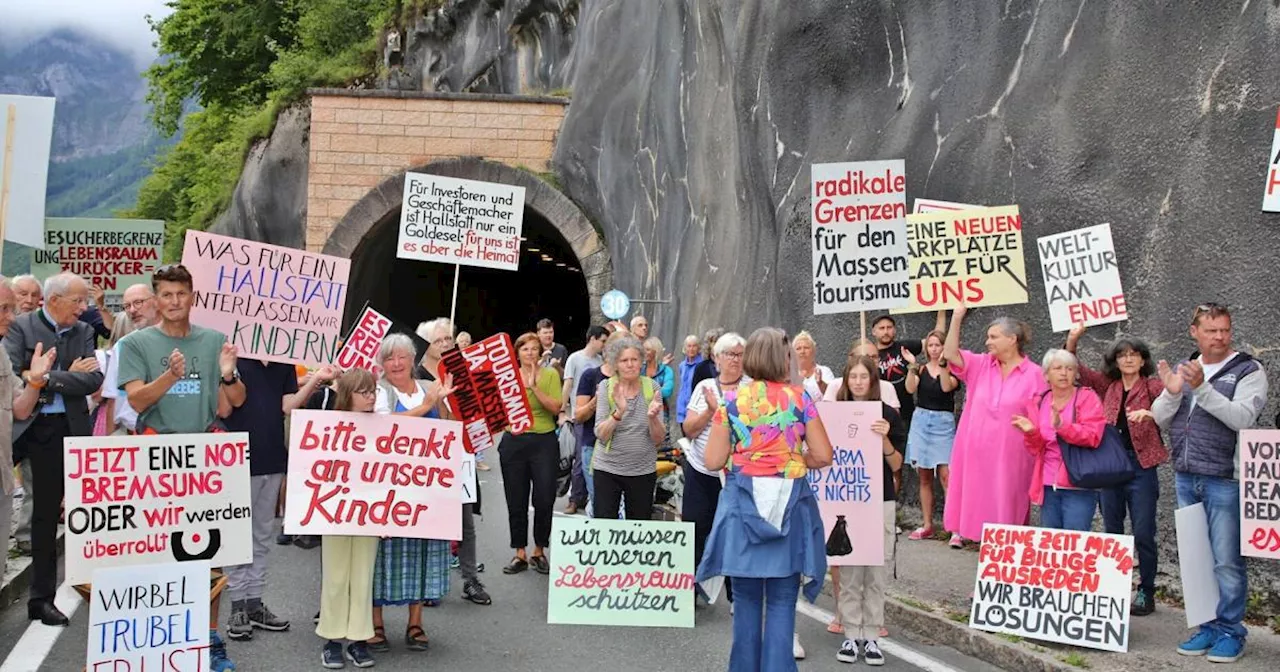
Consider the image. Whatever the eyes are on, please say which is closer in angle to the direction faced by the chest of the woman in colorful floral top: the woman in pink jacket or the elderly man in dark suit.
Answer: the woman in pink jacket

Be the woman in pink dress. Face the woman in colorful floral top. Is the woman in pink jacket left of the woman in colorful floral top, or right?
left

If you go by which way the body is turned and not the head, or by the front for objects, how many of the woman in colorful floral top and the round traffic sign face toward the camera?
1

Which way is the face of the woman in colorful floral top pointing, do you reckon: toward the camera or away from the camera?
away from the camera

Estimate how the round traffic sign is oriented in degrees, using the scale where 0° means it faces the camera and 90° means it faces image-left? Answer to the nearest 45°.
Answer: approximately 0°

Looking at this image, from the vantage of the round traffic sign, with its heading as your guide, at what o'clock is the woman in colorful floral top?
The woman in colorful floral top is roughly at 12 o'clock from the round traffic sign.

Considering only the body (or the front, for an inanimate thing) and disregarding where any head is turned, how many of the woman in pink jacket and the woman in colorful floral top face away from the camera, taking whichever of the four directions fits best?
1

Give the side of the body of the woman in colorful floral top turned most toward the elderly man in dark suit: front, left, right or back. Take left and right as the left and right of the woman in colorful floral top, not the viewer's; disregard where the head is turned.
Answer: left

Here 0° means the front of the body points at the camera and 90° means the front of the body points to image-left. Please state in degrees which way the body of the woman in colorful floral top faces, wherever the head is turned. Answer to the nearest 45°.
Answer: approximately 180°

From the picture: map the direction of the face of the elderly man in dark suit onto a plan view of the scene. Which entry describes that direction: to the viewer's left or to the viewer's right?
to the viewer's right
